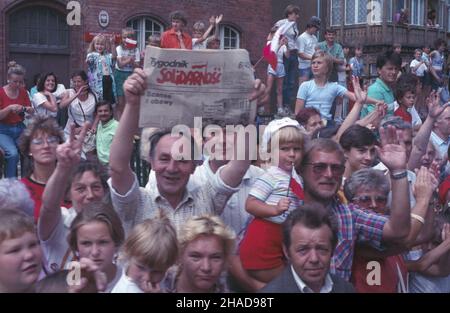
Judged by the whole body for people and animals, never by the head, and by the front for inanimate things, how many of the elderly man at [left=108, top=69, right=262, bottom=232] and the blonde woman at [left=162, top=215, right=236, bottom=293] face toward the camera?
2

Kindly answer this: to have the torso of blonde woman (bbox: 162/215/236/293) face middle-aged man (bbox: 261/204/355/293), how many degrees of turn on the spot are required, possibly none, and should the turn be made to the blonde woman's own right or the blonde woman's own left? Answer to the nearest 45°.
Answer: approximately 90° to the blonde woman's own left

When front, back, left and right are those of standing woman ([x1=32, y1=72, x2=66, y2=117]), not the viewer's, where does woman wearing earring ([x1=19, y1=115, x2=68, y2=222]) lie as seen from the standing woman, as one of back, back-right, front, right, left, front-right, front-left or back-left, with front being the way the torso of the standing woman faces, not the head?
front-right

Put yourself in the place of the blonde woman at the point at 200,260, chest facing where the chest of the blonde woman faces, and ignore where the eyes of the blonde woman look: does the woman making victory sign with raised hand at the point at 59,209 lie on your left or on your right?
on your right

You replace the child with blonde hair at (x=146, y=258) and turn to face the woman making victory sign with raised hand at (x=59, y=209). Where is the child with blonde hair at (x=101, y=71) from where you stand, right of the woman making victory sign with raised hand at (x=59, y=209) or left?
right

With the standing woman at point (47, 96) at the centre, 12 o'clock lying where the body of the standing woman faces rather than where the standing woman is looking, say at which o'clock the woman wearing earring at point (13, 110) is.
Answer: The woman wearing earring is roughly at 2 o'clock from the standing woman.
